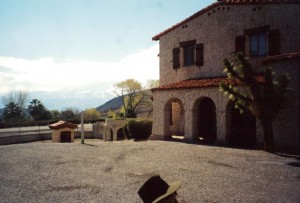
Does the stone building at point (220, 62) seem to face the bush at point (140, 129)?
no

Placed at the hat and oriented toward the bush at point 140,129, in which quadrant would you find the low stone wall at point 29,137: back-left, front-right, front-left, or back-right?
front-left

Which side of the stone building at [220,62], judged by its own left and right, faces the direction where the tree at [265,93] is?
left

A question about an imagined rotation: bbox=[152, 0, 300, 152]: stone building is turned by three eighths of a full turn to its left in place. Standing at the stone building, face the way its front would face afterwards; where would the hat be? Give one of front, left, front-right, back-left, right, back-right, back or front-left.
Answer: right

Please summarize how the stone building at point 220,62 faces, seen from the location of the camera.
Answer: facing the viewer and to the left of the viewer

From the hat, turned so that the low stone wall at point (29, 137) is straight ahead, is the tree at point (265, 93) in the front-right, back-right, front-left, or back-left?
front-right

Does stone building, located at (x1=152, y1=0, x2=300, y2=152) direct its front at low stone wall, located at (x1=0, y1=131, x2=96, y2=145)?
no
